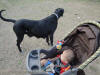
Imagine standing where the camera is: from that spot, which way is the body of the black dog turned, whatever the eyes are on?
to the viewer's right
